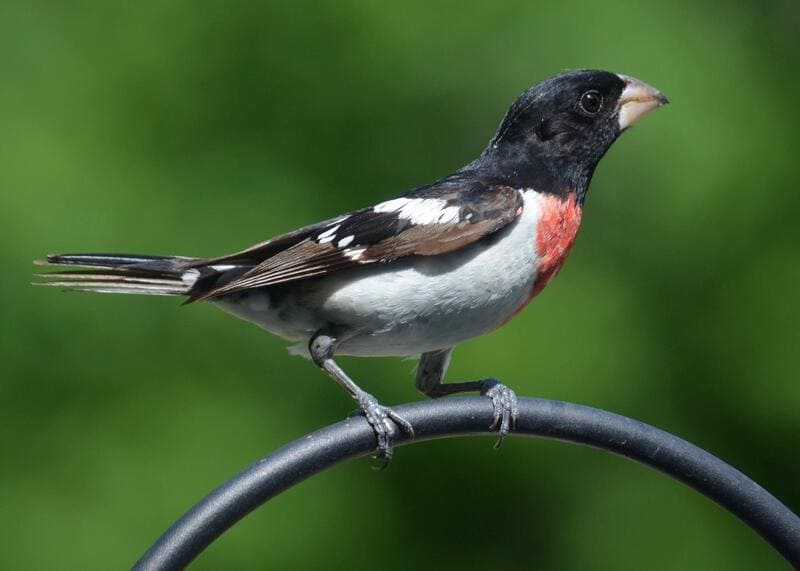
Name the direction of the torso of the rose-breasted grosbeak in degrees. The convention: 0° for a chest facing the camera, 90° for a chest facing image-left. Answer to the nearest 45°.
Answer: approximately 270°
